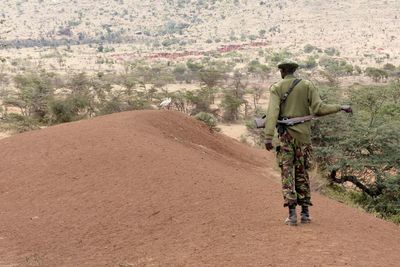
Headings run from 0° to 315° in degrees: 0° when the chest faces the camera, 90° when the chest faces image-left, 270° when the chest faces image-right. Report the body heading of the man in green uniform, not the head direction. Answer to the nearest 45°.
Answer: approximately 180°
